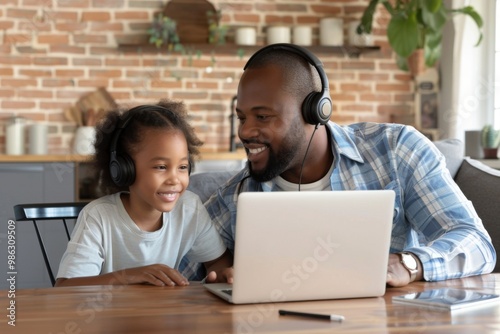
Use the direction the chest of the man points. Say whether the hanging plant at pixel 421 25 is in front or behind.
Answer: behind

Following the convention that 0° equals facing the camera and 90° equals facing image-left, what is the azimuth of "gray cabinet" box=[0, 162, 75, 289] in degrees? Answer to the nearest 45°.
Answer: approximately 0°

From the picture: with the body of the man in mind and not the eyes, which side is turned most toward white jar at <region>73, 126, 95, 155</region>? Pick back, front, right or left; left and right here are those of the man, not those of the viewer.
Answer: right

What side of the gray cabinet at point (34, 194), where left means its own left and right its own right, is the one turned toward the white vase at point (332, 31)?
left

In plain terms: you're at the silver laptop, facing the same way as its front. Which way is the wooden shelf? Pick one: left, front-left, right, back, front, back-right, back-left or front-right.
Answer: front-right

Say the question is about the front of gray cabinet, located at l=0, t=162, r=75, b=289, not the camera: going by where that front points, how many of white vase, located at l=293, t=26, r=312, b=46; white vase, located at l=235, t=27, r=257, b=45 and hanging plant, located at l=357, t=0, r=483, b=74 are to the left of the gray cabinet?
3

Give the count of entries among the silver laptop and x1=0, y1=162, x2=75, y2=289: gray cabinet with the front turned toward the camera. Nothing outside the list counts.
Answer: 1

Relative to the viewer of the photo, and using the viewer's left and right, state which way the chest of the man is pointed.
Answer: facing the viewer and to the left of the viewer

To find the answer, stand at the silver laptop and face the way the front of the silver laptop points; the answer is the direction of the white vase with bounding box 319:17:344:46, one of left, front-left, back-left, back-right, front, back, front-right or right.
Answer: front-right

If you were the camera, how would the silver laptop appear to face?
facing away from the viewer and to the left of the viewer

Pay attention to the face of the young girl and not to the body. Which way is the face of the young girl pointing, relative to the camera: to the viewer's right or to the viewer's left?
to the viewer's right

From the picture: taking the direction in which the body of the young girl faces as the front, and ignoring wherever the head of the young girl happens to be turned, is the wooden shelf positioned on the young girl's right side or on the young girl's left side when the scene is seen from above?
on the young girl's left side

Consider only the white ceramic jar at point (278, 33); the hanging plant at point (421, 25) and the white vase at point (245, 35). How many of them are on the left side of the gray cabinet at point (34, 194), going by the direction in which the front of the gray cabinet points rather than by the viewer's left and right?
3

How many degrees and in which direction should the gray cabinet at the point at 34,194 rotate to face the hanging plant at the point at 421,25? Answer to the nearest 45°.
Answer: approximately 90° to its left

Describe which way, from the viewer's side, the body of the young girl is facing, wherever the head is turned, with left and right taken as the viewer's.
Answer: facing the viewer and to the right of the viewer
